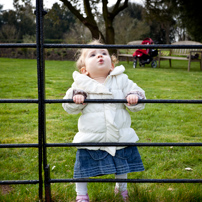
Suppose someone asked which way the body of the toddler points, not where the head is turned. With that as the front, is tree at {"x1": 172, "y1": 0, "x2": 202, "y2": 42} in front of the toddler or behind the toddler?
behind

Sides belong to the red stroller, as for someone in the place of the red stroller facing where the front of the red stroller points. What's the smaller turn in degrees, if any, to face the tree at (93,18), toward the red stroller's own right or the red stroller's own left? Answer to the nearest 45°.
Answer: approximately 90° to the red stroller's own right

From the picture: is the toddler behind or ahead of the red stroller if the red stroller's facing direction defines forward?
ahead

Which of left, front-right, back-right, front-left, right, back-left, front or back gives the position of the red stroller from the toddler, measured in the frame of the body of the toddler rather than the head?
back

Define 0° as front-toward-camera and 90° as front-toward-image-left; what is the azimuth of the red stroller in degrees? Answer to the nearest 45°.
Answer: approximately 45°

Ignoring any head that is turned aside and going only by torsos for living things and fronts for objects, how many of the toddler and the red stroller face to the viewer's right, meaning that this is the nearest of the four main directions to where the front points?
0

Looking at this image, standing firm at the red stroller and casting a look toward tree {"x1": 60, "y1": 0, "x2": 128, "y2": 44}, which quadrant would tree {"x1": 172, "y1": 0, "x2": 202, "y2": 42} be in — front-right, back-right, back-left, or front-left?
front-right

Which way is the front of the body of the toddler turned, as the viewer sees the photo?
toward the camera

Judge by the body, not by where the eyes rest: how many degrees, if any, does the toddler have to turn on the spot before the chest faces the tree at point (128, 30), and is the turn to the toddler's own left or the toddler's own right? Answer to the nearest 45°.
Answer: approximately 180°
